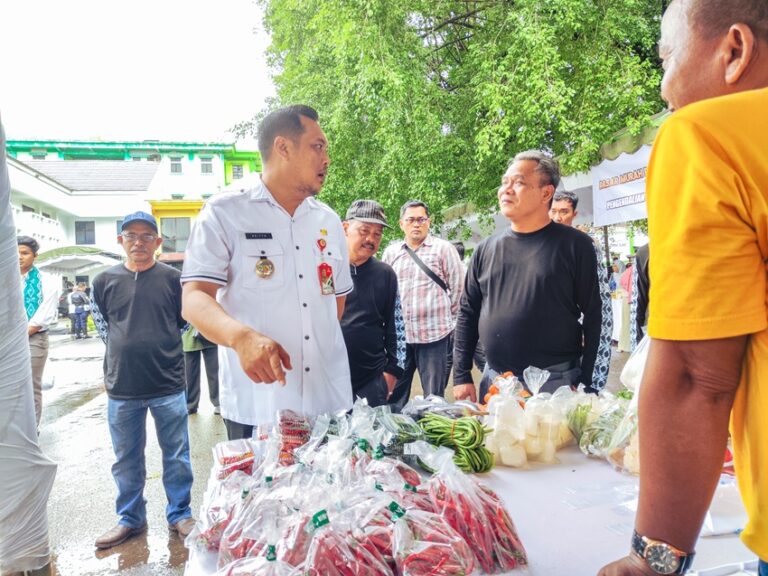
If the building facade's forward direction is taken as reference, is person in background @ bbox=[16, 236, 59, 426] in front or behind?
in front

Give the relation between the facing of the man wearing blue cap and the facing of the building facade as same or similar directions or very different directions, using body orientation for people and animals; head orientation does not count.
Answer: same or similar directions

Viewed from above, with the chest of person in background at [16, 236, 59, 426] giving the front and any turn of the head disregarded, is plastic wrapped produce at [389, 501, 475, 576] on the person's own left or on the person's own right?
on the person's own left

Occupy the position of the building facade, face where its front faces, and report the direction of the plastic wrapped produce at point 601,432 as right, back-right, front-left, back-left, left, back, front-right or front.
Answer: front

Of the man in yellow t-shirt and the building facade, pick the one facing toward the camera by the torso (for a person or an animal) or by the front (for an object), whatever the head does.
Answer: the building facade

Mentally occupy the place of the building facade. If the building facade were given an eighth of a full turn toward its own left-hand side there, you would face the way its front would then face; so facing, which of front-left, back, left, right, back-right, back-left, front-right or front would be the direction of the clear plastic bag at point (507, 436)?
front-right

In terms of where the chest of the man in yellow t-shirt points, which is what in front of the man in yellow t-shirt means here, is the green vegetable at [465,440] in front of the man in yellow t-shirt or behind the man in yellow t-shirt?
in front

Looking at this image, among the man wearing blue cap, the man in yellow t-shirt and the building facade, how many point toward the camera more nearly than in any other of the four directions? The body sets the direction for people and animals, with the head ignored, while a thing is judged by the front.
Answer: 2

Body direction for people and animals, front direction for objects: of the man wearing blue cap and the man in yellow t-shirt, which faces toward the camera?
the man wearing blue cap

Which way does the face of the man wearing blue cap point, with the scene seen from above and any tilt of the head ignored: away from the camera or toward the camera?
toward the camera

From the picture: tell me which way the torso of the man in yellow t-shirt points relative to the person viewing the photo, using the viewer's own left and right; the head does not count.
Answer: facing away from the viewer and to the left of the viewer

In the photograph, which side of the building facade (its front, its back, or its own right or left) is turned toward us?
front

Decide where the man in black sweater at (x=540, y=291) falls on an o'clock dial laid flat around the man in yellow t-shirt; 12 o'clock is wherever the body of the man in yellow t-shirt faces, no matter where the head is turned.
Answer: The man in black sweater is roughly at 1 o'clock from the man in yellow t-shirt.

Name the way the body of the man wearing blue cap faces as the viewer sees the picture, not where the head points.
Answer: toward the camera

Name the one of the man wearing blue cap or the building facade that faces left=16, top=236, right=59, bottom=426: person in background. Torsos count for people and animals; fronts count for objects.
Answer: the building facade

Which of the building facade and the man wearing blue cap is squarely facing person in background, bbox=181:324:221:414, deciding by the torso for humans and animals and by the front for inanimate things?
the building facade
